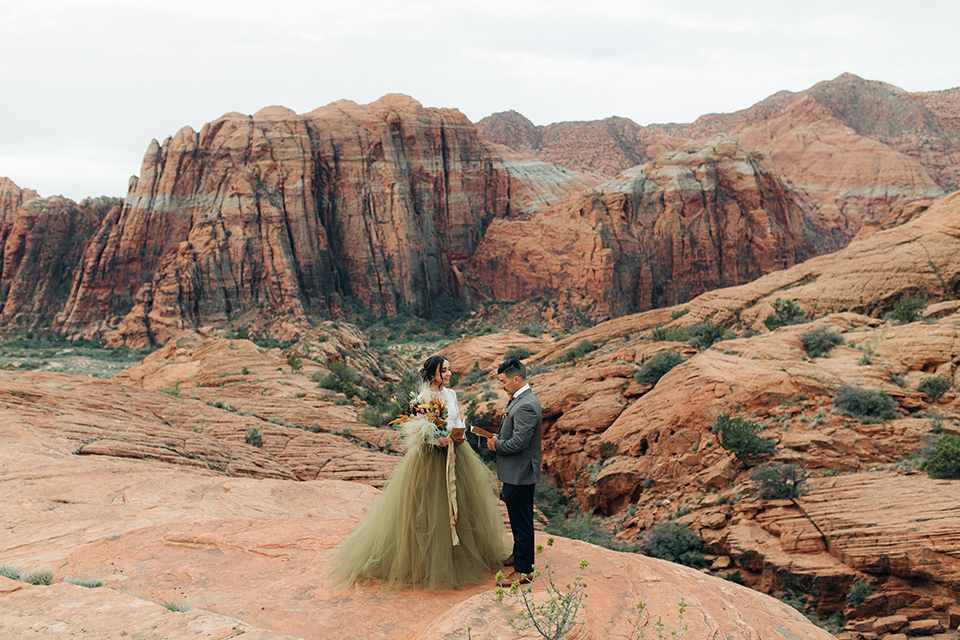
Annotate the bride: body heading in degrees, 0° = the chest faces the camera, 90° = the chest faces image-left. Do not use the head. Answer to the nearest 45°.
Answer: approximately 315°

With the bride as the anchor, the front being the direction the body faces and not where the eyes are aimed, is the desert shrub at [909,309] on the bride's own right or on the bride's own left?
on the bride's own left

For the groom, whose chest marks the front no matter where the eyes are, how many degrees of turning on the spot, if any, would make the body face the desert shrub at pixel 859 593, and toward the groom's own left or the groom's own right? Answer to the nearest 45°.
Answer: approximately 135° to the groom's own right

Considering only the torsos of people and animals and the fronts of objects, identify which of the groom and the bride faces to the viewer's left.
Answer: the groom

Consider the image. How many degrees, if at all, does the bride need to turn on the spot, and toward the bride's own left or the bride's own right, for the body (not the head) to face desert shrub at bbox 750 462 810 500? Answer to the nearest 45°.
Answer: approximately 90° to the bride's own left

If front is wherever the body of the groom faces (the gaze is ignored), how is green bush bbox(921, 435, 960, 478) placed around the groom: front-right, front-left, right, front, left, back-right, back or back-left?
back-right

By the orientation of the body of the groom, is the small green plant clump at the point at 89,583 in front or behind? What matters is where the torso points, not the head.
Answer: in front

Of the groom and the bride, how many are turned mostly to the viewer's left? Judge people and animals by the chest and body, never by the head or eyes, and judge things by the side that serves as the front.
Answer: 1

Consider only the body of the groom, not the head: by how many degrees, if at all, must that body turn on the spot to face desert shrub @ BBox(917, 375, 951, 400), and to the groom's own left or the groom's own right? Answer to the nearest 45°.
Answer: approximately 135° to the groom's own right

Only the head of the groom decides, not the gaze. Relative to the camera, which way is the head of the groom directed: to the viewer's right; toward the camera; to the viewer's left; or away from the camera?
to the viewer's left

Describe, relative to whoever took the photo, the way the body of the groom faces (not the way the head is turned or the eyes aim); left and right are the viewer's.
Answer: facing to the left of the viewer
